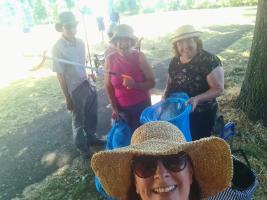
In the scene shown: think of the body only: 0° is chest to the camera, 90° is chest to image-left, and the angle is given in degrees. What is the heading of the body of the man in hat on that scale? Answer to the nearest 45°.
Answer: approximately 315°

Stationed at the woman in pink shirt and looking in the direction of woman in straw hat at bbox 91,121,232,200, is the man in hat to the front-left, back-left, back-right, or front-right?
back-right

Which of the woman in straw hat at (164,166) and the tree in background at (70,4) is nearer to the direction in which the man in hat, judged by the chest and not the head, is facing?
the woman in straw hat

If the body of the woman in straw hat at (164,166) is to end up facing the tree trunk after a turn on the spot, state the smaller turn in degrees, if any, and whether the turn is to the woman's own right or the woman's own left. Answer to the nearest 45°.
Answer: approximately 135° to the woman's own left

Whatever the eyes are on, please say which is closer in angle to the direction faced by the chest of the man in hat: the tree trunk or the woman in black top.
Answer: the woman in black top

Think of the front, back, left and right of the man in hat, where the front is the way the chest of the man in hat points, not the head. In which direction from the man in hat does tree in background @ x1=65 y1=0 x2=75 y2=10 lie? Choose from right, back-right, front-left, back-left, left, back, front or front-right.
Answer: back-left

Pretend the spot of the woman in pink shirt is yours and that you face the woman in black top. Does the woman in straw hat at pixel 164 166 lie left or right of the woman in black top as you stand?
right

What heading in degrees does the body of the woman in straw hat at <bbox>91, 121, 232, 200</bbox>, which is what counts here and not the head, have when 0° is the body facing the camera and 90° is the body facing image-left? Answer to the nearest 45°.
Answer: approximately 0°

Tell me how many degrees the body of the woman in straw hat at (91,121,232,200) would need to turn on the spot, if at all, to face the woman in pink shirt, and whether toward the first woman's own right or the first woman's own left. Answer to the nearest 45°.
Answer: approximately 180°

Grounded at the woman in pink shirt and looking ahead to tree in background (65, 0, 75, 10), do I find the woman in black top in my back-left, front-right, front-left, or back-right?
back-right

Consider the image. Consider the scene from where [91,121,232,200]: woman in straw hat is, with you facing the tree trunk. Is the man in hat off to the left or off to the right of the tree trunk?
left
